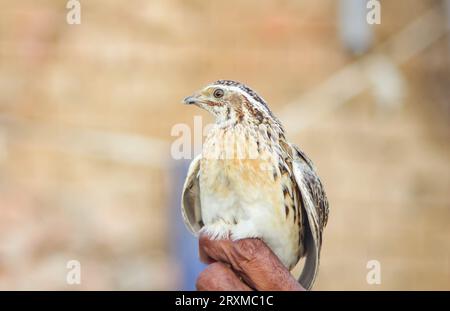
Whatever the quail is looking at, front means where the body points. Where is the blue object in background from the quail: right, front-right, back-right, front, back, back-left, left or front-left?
back-right

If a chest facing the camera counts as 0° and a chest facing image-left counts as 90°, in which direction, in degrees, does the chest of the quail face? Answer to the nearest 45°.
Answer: approximately 45°
